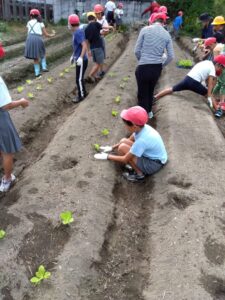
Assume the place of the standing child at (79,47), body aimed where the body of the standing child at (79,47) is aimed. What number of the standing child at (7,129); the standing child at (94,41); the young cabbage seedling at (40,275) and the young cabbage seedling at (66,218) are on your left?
3

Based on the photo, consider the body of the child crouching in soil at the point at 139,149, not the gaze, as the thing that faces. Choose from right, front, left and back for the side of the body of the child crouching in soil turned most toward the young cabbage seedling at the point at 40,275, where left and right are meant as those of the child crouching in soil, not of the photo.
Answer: left

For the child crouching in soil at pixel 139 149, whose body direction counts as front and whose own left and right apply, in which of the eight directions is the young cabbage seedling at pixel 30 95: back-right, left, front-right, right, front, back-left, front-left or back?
front-right

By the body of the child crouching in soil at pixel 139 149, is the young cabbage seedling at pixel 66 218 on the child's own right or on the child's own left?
on the child's own left

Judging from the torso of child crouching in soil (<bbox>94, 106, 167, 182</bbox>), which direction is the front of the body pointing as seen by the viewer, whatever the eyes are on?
to the viewer's left

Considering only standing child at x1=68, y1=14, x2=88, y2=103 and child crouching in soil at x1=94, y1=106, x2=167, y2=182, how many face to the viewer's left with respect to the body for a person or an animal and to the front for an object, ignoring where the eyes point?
2

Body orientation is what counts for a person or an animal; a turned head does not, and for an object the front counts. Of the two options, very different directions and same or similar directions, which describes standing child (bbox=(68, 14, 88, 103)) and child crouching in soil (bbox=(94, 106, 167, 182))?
same or similar directions

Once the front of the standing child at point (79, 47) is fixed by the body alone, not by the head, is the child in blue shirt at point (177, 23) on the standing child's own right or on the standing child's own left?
on the standing child's own right

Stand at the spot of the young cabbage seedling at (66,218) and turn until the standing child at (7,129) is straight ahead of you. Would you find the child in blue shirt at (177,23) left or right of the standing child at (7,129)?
right

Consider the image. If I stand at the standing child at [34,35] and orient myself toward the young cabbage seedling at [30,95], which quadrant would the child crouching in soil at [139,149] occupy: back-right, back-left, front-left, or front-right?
front-left

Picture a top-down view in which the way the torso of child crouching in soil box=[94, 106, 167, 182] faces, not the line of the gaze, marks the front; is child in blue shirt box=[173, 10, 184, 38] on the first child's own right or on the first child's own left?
on the first child's own right

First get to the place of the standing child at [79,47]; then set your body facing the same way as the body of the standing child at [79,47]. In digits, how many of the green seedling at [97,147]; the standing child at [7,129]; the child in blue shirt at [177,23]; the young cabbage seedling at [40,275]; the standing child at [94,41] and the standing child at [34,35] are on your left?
3

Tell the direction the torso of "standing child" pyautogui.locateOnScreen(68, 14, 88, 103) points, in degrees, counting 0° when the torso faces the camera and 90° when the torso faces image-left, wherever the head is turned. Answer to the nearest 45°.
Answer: approximately 90°
